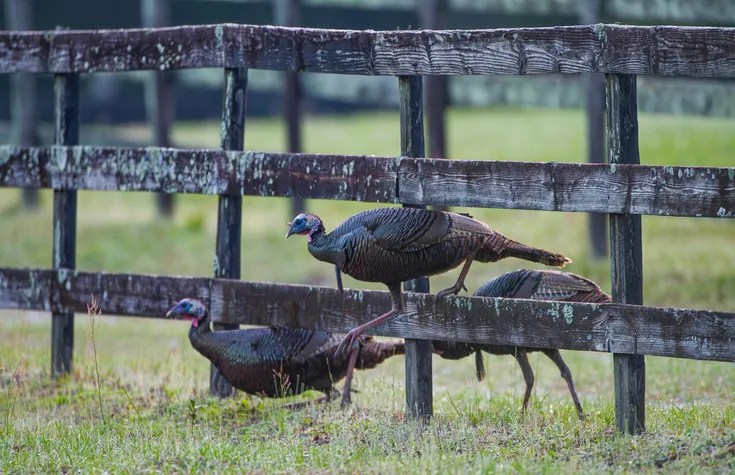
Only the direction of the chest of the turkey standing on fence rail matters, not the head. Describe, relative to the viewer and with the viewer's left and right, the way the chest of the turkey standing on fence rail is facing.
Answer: facing to the left of the viewer

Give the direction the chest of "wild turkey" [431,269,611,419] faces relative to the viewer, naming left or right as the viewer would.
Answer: facing to the left of the viewer

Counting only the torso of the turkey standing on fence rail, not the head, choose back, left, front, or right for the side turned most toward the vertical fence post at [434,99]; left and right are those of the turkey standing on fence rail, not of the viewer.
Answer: right

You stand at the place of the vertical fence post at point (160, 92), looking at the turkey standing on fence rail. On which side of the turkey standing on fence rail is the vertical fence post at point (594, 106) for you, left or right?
left

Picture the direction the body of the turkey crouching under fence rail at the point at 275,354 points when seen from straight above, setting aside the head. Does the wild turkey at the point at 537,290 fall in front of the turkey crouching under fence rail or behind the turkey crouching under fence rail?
behind

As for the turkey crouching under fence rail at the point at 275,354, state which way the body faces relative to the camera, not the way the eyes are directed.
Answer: to the viewer's left

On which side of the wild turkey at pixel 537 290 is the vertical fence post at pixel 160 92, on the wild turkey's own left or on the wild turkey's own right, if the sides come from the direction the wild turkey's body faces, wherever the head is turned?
on the wild turkey's own right

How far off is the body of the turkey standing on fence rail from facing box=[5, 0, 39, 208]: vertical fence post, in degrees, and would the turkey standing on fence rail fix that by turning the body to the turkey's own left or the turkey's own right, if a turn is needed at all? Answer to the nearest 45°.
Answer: approximately 45° to the turkey's own right

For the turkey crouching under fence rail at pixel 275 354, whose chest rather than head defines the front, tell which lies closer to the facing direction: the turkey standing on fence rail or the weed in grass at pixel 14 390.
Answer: the weed in grass

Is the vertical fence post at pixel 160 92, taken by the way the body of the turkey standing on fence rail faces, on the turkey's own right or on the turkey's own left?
on the turkey's own right

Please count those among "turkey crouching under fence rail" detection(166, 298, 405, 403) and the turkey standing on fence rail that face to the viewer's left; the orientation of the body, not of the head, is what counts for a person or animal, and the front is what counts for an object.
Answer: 2
